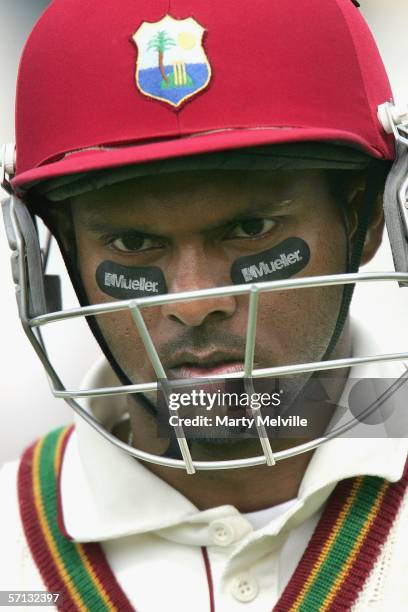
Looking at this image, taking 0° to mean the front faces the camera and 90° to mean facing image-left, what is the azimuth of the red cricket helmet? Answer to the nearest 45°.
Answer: approximately 0°

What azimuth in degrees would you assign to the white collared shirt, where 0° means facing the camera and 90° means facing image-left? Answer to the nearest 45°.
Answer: approximately 0°

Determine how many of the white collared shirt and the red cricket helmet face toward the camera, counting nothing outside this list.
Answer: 2
